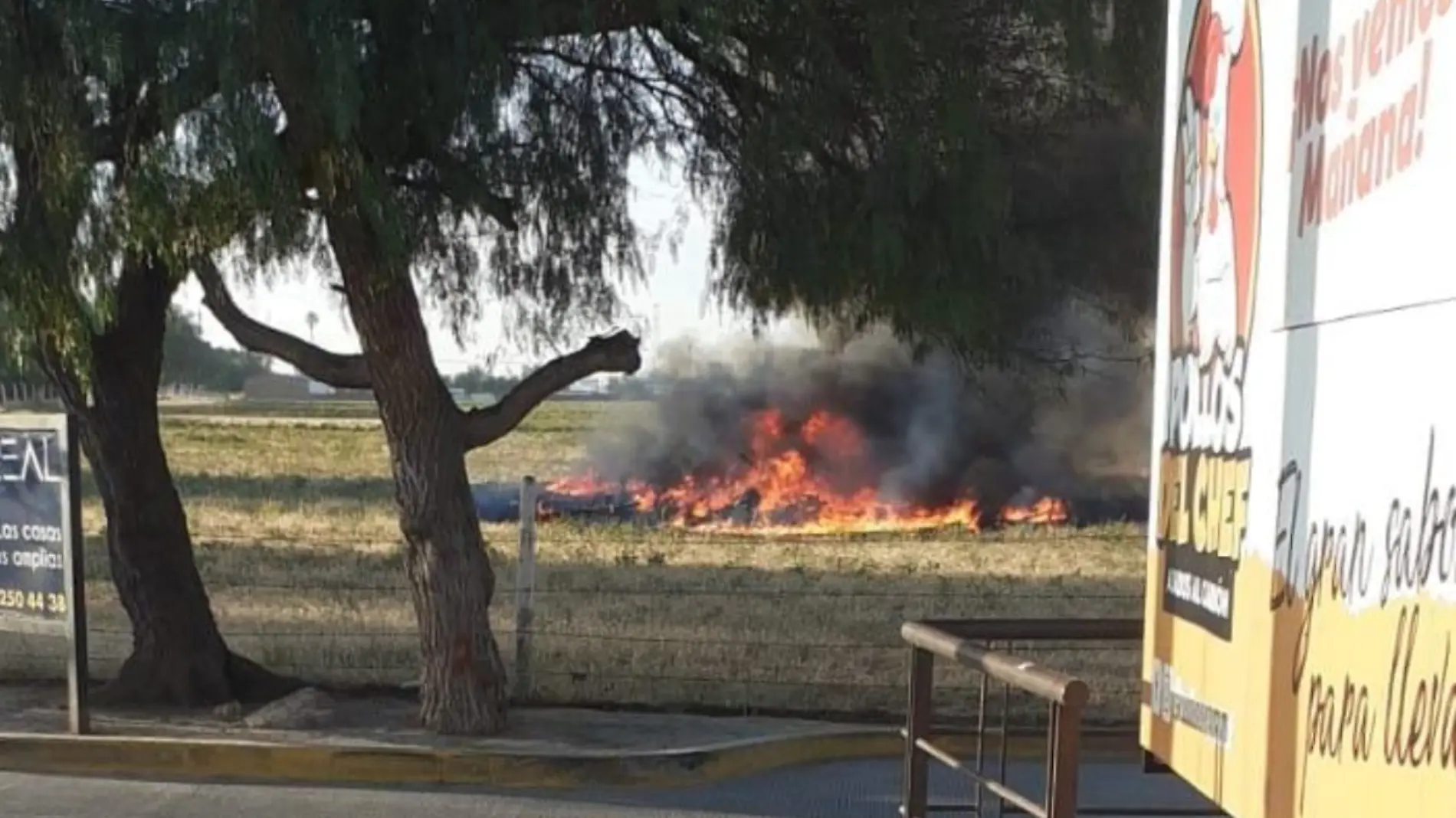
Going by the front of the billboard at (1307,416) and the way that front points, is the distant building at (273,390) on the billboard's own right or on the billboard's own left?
on the billboard's own right

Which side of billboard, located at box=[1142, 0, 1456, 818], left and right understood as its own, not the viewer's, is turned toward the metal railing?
right

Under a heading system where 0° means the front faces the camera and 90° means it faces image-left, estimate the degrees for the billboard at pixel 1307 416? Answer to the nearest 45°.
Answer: approximately 45°

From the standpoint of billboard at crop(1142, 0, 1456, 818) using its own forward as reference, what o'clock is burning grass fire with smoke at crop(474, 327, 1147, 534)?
The burning grass fire with smoke is roughly at 4 o'clock from the billboard.

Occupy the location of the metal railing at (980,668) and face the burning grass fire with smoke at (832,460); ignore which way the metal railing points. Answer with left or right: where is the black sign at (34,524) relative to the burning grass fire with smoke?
left

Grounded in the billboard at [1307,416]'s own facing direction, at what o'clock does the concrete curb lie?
The concrete curb is roughly at 3 o'clock from the billboard.

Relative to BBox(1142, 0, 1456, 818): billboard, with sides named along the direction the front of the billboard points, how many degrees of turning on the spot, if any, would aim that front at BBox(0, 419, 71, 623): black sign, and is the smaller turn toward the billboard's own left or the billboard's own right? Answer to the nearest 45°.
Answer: approximately 90° to the billboard's own right

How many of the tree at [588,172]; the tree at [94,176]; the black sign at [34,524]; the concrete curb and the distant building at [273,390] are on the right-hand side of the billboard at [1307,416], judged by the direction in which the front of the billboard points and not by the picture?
5

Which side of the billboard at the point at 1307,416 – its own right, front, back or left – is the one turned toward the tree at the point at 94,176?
right

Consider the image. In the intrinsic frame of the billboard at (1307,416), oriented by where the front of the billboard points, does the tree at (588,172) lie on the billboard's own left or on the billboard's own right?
on the billboard's own right
